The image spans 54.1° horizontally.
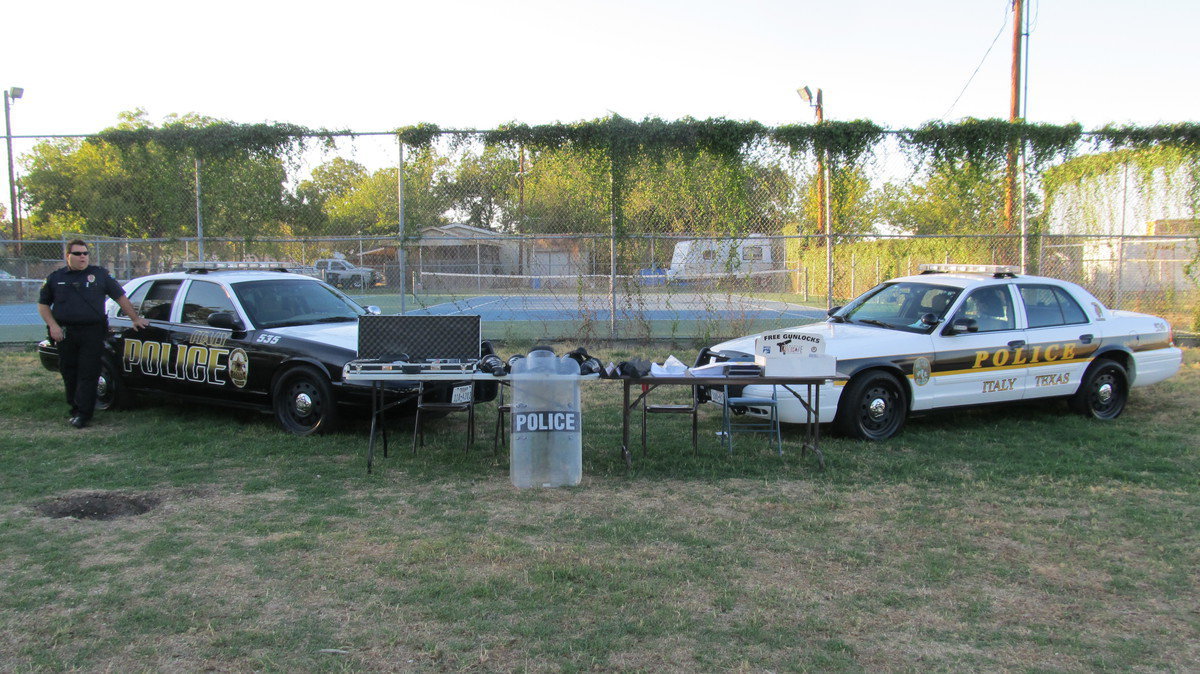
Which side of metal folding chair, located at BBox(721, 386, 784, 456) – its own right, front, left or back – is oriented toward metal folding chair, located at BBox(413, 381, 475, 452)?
right

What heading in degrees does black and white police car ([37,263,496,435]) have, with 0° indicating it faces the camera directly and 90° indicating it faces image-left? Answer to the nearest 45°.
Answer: approximately 315°

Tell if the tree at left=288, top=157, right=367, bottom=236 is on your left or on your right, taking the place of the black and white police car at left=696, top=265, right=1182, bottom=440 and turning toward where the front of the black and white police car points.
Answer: on your right

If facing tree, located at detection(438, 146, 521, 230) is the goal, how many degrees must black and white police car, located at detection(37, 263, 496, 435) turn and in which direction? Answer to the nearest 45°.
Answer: approximately 90° to its left

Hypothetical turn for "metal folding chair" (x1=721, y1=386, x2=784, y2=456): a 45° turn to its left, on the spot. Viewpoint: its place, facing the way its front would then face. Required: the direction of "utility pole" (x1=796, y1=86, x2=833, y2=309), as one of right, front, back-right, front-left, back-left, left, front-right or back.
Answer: back-left

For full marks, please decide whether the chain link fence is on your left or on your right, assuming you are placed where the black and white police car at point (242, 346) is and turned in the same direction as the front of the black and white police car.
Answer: on your left

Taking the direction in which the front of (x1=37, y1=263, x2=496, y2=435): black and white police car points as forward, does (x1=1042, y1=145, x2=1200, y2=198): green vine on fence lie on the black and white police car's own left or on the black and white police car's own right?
on the black and white police car's own left

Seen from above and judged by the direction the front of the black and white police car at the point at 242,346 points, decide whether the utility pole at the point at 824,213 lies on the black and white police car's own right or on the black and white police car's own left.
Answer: on the black and white police car's own left

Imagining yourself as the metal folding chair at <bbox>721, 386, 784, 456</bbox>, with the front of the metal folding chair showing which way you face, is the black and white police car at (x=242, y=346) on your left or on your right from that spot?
on your right

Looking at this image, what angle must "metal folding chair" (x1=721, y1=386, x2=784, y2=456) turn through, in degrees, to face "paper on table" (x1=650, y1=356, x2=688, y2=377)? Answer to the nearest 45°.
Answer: approximately 45° to its right

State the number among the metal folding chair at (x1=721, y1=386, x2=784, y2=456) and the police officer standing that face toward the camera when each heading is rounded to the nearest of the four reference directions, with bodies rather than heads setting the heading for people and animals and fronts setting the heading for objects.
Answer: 2
